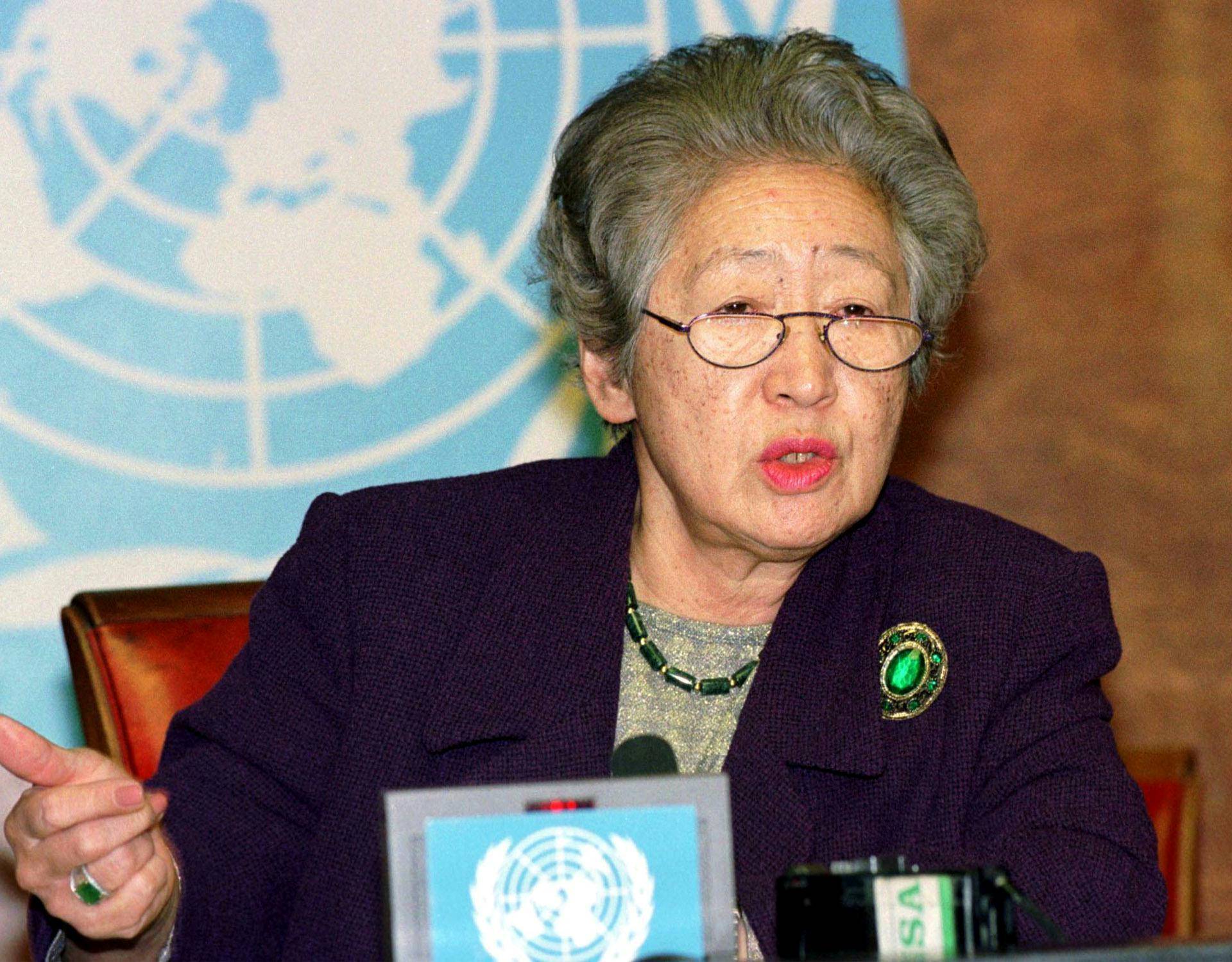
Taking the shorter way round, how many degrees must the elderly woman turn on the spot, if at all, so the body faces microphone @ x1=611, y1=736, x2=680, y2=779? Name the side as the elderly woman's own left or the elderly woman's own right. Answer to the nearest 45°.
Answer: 0° — they already face it

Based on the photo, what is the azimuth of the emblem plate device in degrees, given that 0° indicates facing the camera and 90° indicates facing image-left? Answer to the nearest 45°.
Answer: approximately 0°

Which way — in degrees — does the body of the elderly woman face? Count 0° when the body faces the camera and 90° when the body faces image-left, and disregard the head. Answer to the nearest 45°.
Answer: approximately 0°
